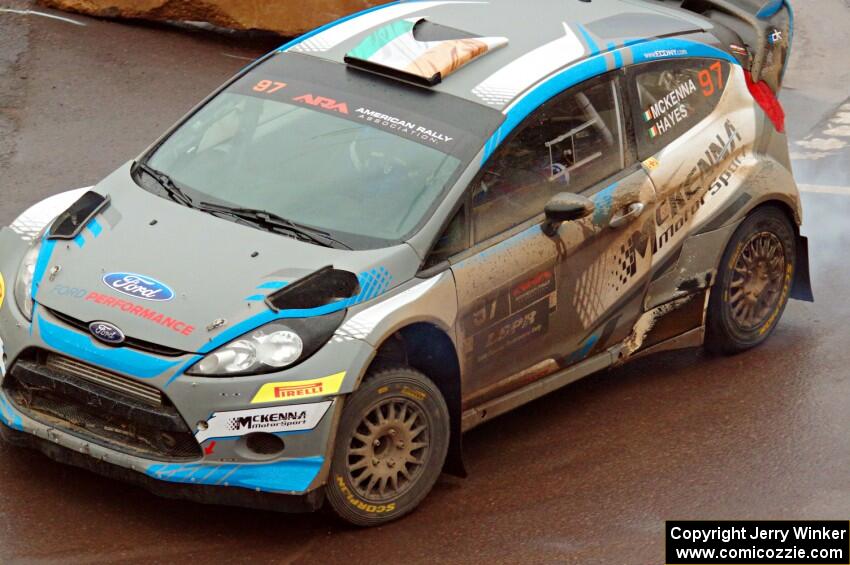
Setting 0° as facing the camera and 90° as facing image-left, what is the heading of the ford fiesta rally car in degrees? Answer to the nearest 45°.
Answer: approximately 45°
